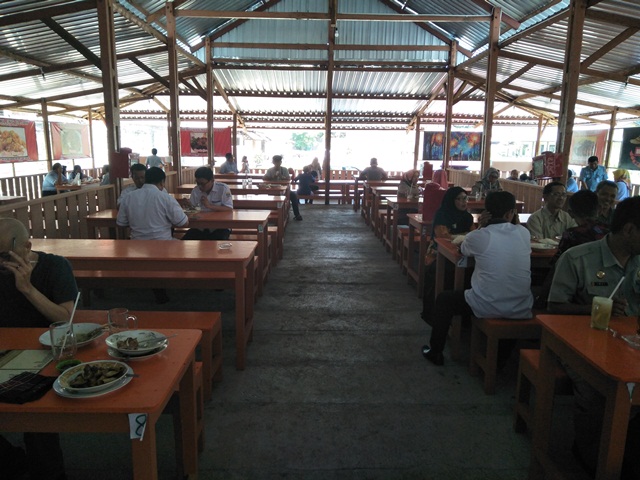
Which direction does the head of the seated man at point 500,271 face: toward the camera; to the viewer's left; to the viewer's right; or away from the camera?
away from the camera

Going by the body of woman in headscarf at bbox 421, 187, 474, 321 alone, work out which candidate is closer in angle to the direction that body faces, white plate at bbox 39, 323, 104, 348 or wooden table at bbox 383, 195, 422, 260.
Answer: the white plate

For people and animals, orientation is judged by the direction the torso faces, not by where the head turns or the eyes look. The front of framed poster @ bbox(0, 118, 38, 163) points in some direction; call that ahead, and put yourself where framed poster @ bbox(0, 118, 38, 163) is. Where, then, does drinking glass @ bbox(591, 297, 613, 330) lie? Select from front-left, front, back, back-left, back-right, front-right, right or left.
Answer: front-right

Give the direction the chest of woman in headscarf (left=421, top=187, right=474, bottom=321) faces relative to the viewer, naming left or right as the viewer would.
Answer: facing the viewer and to the right of the viewer

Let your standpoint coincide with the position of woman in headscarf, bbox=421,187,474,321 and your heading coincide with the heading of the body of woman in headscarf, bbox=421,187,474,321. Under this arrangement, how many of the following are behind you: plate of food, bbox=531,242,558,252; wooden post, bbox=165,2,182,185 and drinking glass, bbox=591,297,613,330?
1

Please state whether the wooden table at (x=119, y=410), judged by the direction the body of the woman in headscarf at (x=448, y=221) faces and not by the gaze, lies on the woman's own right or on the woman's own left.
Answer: on the woman's own right

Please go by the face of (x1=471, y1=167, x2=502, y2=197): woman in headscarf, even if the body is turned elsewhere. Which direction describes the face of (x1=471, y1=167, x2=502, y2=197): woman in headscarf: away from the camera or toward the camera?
toward the camera

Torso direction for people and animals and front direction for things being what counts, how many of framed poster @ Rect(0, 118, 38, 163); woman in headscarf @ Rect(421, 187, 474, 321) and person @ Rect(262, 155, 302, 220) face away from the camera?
0

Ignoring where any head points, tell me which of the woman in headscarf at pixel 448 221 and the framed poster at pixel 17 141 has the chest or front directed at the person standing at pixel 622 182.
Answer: the framed poster

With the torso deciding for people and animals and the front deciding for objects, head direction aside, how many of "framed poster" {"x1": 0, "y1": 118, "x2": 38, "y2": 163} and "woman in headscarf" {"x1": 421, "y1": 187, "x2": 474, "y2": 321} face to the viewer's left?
0

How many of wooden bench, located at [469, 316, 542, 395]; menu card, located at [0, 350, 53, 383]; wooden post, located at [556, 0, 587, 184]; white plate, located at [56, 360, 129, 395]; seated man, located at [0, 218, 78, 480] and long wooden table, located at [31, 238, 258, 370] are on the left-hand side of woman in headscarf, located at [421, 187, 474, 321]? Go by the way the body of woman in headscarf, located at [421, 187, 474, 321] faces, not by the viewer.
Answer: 1

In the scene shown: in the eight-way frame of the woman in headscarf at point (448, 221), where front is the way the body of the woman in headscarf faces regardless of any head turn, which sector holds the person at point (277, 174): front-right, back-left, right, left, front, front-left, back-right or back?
back

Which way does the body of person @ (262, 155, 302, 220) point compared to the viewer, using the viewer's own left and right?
facing the viewer

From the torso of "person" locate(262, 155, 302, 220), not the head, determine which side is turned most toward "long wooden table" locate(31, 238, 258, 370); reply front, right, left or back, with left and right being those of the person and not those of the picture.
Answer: front

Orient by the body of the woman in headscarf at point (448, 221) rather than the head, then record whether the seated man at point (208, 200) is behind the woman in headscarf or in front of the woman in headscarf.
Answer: behind

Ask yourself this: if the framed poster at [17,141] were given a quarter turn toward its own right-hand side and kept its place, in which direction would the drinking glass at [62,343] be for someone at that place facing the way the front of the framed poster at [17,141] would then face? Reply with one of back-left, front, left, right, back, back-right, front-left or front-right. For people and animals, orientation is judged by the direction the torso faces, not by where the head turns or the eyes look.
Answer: front-left

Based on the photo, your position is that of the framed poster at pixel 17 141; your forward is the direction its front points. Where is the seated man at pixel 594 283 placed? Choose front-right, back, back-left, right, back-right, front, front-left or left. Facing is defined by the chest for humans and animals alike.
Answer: front-right

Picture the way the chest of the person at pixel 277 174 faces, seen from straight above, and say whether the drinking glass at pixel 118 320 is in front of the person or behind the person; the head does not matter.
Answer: in front

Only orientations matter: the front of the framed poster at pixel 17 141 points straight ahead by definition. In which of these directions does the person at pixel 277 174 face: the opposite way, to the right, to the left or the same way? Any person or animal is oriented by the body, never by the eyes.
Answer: to the right
